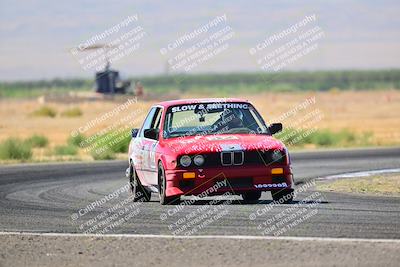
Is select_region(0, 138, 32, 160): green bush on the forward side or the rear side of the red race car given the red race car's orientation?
on the rear side

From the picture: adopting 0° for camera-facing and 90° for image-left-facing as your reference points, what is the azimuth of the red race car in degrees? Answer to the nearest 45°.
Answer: approximately 0°

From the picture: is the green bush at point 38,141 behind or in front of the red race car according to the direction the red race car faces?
behind

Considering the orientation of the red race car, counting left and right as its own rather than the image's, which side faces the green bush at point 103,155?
back

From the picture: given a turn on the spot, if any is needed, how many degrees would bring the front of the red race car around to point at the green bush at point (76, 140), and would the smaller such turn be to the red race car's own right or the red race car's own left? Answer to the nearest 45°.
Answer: approximately 180°

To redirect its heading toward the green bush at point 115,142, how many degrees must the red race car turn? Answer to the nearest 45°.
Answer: approximately 180°

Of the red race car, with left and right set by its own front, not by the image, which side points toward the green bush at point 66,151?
back
